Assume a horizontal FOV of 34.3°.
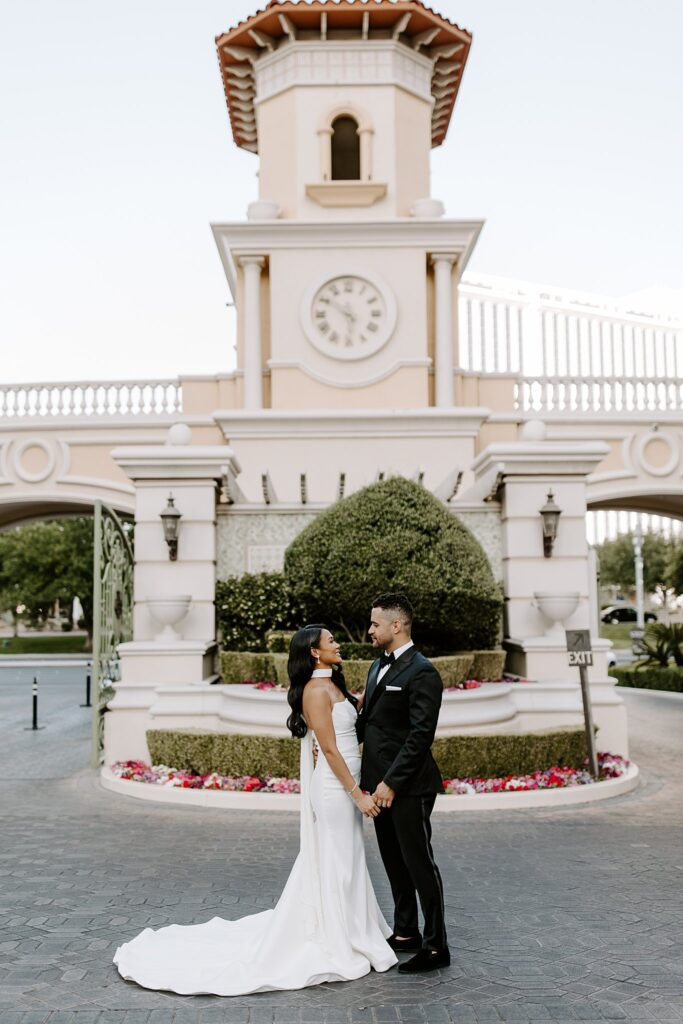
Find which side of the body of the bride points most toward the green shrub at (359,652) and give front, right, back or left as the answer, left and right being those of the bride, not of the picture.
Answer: left

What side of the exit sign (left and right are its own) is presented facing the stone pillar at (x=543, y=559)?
back

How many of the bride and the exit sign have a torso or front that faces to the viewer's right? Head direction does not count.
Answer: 1

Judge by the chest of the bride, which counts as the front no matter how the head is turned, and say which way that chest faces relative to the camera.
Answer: to the viewer's right

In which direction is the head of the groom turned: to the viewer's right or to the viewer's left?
to the viewer's left

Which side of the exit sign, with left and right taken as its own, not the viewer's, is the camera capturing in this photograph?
front

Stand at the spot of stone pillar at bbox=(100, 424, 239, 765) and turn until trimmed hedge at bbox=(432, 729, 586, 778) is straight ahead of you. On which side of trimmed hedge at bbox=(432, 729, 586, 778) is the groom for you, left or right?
right

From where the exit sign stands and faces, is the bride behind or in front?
in front

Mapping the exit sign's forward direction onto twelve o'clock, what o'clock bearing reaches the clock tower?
The clock tower is roughly at 5 o'clock from the exit sign.

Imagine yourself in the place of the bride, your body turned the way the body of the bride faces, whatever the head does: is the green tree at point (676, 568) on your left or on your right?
on your left

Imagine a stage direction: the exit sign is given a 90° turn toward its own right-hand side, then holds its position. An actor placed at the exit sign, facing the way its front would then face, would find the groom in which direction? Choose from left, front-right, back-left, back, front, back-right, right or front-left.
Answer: left

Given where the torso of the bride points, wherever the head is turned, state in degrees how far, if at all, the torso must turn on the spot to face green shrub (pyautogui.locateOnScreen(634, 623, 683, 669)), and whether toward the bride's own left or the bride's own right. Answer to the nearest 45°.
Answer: approximately 45° to the bride's own left

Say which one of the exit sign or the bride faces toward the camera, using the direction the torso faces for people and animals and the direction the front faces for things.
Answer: the exit sign

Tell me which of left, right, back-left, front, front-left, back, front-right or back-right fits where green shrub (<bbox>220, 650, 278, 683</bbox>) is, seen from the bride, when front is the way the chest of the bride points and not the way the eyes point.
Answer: left

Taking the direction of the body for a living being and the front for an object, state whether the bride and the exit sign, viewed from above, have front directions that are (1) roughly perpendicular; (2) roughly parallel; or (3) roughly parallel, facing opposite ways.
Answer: roughly perpendicular

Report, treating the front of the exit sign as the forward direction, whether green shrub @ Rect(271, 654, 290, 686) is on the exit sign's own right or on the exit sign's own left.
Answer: on the exit sign's own right

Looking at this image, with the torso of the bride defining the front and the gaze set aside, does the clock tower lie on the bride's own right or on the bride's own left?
on the bride's own left

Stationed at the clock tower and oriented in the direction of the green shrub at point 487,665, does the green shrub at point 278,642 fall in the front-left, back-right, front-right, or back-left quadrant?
front-right

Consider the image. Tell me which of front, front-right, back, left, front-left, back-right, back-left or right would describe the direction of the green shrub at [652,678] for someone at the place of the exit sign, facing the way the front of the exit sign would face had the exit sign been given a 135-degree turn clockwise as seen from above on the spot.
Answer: front-right

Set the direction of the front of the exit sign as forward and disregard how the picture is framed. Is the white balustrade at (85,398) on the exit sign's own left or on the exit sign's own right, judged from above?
on the exit sign's own right
